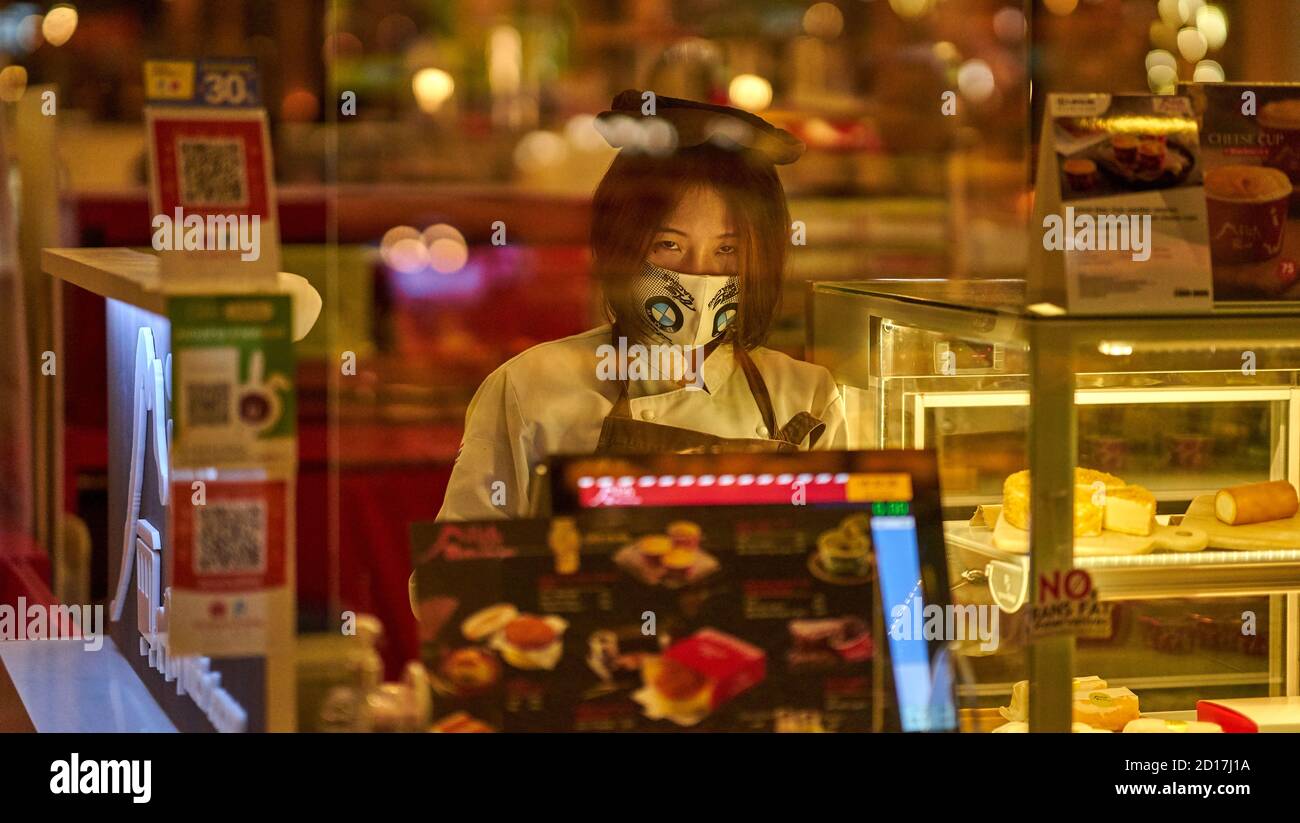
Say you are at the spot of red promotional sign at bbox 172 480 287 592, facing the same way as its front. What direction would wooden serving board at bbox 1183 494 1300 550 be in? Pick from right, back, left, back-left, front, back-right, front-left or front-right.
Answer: left

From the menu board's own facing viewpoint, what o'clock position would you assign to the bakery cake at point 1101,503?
The bakery cake is roughly at 8 o'clock from the menu board.

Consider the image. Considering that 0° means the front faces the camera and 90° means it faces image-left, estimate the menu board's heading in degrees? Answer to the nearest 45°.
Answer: approximately 0°

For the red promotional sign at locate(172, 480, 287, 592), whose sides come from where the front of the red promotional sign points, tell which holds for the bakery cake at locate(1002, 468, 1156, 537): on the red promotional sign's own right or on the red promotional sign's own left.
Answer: on the red promotional sign's own left

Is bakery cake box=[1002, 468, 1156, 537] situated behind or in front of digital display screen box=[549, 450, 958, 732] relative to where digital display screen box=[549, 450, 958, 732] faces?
behind

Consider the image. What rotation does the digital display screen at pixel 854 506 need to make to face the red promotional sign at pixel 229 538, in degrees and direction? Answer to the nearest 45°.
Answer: approximately 90° to its right

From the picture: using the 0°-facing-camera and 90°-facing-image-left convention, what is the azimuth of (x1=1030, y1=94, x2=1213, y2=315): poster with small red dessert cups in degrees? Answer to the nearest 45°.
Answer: approximately 0°
